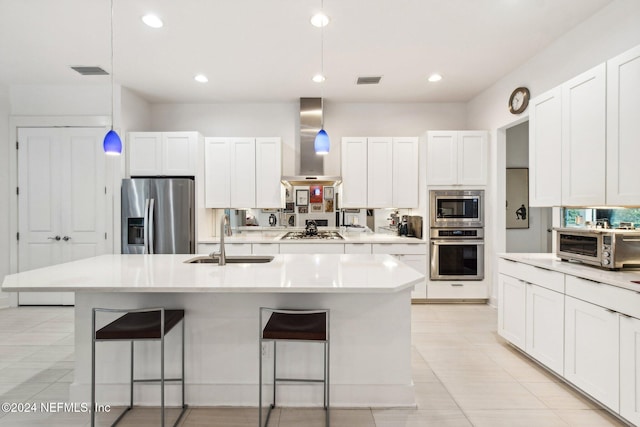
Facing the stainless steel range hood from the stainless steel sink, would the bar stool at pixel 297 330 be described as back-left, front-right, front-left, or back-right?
back-right

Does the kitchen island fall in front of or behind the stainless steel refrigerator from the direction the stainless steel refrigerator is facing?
in front

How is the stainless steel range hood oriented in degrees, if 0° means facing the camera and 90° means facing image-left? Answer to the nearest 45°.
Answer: approximately 0°

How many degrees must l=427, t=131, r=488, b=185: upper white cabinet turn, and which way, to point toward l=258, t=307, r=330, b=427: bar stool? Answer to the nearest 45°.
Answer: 0° — it already faces it

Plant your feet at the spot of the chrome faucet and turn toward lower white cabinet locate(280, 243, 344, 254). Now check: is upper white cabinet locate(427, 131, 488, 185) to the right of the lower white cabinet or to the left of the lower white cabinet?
right

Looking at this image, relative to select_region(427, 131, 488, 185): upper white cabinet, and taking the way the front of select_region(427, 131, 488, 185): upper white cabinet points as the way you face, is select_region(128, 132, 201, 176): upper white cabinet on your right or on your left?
on your right

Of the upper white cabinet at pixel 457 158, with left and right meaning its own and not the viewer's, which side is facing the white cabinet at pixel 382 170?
right

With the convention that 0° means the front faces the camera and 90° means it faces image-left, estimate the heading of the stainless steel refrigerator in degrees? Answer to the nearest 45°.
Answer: approximately 0°
